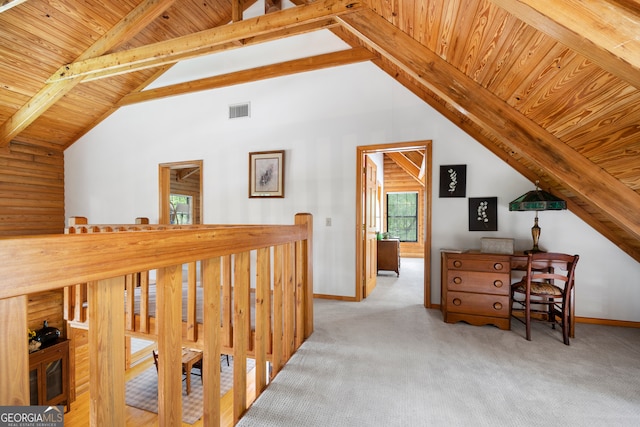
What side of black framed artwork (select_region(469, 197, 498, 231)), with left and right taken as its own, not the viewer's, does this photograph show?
front

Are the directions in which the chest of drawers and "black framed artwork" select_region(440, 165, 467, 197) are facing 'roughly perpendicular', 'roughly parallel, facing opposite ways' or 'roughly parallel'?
roughly parallel

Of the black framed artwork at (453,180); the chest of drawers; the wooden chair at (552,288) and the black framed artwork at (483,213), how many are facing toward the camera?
3

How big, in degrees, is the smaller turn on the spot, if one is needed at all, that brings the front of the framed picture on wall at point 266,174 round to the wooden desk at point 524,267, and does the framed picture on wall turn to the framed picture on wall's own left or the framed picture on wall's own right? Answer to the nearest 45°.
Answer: approximately 90° to the framed picture on wall's own left

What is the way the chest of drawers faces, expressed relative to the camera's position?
facing the viewer

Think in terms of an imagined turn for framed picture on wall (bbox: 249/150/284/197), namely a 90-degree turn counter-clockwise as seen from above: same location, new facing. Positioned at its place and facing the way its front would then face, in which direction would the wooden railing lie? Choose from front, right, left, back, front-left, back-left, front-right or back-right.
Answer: front-right

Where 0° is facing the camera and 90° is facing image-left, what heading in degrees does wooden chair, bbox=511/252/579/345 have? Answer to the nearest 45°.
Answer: approximately 135°

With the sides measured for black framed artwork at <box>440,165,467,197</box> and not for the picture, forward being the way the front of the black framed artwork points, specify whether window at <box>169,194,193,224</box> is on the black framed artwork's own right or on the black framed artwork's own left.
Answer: on the black framed artwork's own right

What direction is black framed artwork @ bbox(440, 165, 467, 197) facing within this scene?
toward the camera

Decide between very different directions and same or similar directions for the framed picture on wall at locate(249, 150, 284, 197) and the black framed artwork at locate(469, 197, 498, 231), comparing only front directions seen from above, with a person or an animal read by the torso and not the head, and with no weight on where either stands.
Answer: same or similar directions

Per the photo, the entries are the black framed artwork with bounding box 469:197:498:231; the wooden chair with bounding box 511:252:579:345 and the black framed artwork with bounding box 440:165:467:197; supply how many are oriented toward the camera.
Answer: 2

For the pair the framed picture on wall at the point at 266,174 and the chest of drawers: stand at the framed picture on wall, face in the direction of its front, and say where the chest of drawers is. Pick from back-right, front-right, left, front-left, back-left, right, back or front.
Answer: left

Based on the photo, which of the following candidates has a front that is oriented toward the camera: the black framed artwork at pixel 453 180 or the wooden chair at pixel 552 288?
the black framed artwork
